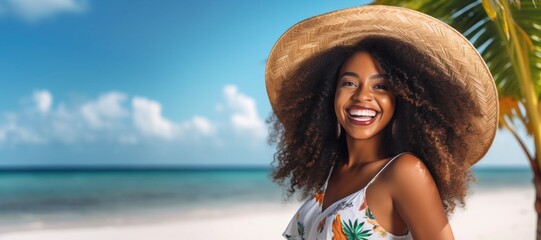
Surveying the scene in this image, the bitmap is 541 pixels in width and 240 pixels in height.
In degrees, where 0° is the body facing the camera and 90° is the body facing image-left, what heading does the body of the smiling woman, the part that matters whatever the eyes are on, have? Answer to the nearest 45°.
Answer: approximately 45°
